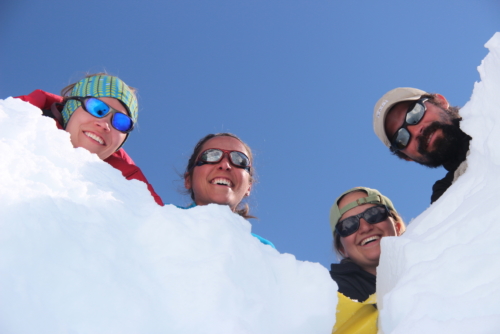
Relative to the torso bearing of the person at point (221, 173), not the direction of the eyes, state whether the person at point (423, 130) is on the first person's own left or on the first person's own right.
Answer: on the first person's own left

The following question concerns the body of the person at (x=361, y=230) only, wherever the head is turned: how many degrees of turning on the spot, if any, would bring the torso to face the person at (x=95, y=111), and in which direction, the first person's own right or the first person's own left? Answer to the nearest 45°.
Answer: approximately 45° to the first person's own right

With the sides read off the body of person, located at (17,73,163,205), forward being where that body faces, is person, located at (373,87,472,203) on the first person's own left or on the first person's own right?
on the first person's own left

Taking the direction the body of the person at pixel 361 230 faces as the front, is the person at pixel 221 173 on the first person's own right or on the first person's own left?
on the first person's own right

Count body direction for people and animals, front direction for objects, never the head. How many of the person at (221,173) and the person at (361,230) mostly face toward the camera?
2

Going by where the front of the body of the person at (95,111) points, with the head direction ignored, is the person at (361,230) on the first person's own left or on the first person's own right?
on the first person's own left

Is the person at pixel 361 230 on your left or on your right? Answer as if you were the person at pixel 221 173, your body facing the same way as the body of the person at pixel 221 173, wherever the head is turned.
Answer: on your left

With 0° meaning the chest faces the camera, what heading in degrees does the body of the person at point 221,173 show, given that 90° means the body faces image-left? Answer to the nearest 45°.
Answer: approximately 0°
